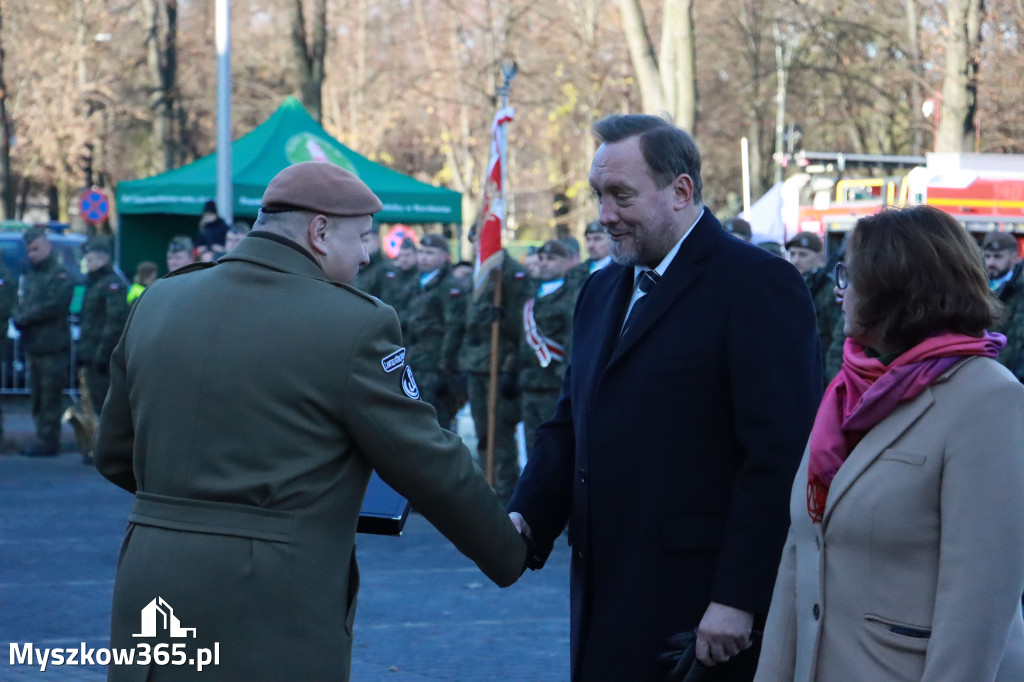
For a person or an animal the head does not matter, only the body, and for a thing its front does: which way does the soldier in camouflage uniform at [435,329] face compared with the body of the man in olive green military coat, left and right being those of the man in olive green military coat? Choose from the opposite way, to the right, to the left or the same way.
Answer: the opposite way

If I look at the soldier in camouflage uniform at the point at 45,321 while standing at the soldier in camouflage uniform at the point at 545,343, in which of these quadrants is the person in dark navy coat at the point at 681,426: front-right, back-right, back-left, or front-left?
back-left

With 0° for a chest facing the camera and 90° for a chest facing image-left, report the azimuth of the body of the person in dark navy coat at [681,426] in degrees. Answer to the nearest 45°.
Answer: approximately 45°

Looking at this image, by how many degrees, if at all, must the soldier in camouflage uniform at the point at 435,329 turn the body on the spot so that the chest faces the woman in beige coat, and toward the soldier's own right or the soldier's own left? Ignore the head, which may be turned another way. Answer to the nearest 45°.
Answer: approximately 45° to the soldier's own left

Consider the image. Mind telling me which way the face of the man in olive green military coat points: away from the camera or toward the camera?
away from the camera

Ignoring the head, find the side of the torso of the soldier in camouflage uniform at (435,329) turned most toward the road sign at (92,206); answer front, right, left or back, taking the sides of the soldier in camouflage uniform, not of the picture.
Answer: right

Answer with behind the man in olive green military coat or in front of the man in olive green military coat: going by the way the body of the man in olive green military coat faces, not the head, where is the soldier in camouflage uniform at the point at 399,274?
in front

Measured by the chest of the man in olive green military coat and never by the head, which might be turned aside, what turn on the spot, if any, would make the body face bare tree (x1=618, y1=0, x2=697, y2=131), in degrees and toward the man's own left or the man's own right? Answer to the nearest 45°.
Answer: approximately 45° to the man's own left

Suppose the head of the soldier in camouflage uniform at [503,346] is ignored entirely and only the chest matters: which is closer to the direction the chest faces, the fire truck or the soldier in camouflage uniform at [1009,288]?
the soldier in camouflage uniform

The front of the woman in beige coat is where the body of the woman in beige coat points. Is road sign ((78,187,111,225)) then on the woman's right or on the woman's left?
on the woman's right

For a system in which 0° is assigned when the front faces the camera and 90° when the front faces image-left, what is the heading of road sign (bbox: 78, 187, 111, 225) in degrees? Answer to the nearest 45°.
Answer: approximately 0°
